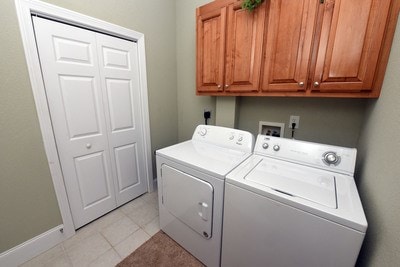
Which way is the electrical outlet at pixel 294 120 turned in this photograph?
toward the camera

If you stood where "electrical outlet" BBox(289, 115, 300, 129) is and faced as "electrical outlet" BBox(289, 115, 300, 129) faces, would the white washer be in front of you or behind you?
in front

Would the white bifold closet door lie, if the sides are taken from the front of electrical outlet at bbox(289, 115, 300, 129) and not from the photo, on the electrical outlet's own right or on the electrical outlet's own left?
on the electrical outlet's own right

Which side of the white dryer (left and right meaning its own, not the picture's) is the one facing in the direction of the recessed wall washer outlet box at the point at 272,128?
back

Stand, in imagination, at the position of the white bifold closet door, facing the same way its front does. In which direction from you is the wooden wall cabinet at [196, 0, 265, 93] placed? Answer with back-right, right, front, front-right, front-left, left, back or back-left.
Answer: front

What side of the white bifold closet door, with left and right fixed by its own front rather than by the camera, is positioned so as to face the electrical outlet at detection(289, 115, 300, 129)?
front

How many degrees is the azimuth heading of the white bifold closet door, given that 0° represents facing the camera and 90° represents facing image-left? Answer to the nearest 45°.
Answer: approximately 315°

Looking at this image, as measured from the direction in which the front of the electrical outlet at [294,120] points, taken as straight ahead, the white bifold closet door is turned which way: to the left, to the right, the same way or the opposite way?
to the left

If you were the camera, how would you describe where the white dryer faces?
facing the viewer and to the left of the viewer

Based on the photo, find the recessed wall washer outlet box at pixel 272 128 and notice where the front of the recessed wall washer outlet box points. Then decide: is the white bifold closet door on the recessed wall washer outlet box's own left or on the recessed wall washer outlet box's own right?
on the recessed wall washer outlet box's own right

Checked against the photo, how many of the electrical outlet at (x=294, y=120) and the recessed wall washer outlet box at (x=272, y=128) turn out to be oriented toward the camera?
2
